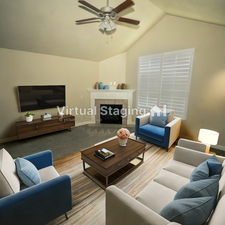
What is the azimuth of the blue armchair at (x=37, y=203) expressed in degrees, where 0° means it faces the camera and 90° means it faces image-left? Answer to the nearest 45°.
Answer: approximately 225°

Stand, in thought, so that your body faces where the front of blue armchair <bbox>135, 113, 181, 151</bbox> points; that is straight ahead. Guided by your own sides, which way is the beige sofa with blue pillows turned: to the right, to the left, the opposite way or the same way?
to the right

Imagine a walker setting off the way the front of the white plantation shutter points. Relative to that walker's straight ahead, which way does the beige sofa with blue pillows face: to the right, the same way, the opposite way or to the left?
to the right

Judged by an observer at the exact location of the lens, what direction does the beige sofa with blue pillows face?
facing away from the viewer and to the left of the viewer
